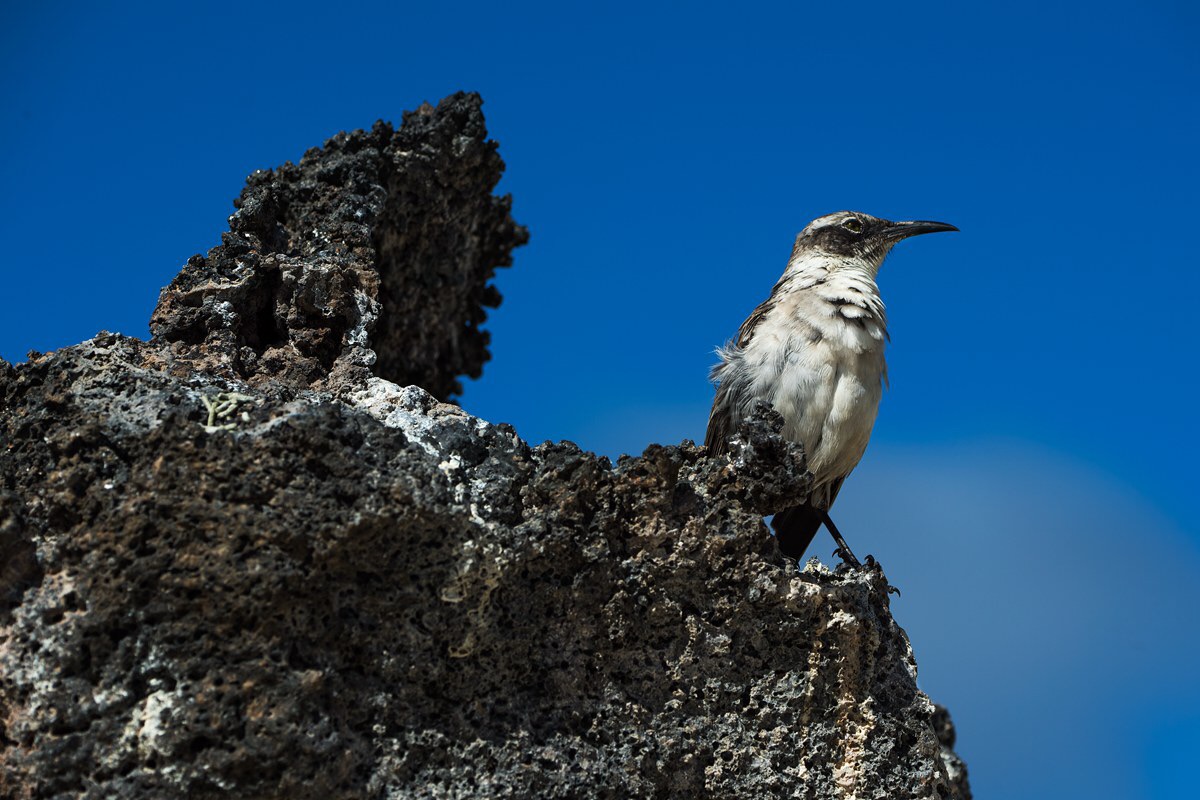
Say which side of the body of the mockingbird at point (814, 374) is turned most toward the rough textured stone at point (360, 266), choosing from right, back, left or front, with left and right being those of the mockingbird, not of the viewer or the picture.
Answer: right

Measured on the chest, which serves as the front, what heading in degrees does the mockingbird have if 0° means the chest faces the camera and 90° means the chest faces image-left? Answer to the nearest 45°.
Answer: approximately 315°
